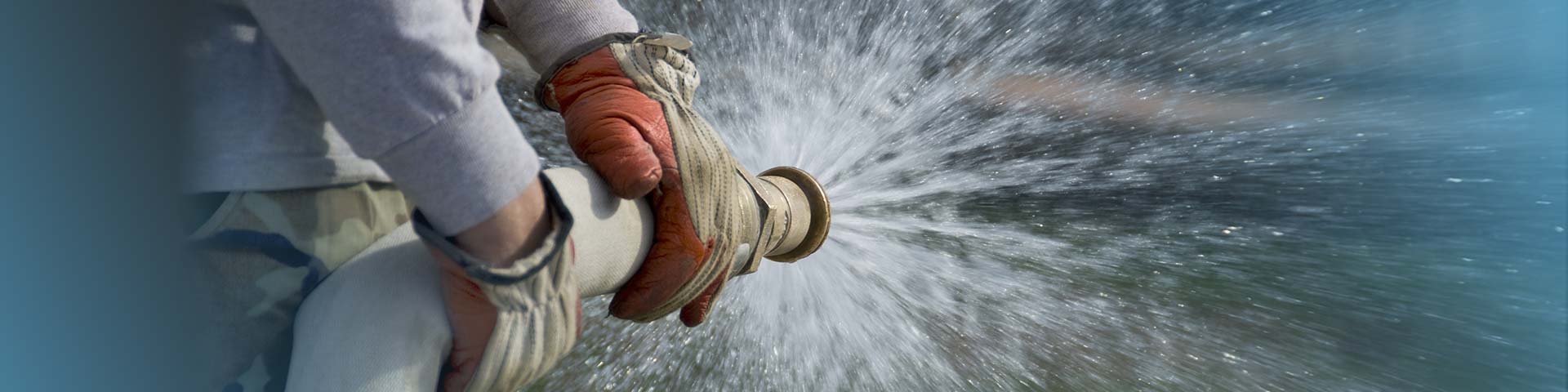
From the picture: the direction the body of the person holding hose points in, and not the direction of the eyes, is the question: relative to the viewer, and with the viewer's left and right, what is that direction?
facing to the right of the viewer

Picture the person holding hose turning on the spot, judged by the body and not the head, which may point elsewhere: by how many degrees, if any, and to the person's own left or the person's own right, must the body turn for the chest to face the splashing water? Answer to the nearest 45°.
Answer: approximately 45° to the person's own left
